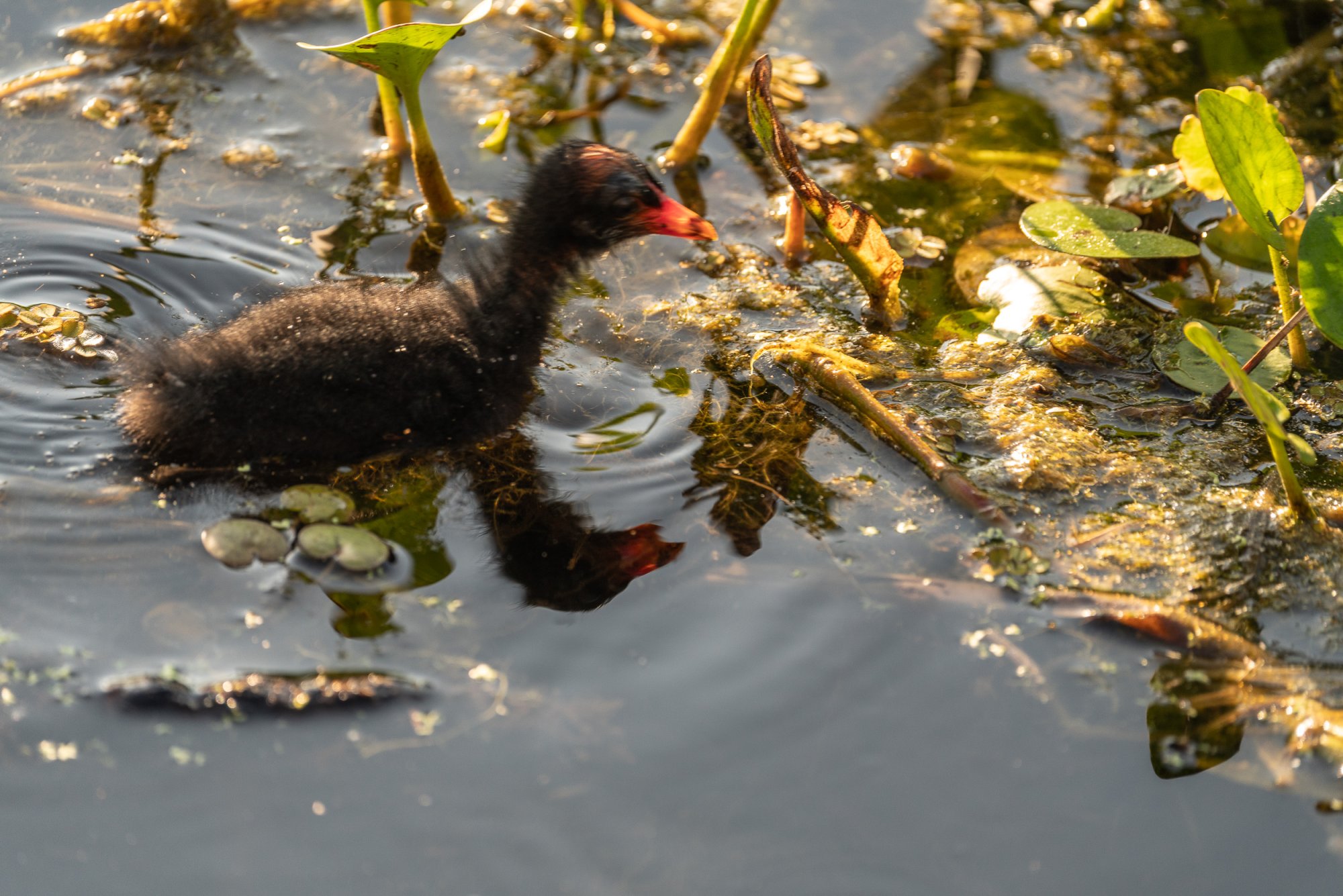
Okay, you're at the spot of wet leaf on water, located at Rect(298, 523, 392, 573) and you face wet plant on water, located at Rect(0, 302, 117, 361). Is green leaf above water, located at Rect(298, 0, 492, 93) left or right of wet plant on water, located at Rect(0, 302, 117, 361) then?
right

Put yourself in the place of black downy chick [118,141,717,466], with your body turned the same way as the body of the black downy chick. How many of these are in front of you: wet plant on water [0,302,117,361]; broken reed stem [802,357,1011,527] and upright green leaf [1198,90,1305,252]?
2

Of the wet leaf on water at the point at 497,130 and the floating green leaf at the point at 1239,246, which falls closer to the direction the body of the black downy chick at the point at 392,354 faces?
the floating green leaf

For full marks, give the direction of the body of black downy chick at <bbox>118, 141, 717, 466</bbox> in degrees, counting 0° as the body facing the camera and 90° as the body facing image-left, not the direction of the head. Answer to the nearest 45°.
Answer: approximately 270°

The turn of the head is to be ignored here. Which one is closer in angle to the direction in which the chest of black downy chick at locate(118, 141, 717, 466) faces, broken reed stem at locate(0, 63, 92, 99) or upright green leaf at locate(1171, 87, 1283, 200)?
the upright green leaf

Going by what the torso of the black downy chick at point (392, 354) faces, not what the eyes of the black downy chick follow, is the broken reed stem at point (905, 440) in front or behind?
in front

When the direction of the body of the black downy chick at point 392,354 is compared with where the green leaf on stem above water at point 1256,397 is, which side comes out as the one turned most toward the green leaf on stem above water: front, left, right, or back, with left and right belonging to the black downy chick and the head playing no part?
front

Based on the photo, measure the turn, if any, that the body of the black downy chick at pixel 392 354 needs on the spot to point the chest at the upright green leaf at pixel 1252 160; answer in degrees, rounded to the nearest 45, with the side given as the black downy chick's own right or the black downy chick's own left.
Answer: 0° — it already faces it

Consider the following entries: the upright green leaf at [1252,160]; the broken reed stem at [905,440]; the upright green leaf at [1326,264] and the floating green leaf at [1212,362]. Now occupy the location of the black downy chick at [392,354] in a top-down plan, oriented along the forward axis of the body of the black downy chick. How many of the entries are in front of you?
4

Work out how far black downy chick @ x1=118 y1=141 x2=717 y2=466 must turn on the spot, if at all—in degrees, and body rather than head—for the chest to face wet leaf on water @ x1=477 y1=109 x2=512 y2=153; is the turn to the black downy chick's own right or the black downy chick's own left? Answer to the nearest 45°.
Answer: approximately 90° to the black downy chick's own left

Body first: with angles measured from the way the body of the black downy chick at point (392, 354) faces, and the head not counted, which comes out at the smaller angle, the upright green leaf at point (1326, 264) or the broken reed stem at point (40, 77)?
the upright green leaf

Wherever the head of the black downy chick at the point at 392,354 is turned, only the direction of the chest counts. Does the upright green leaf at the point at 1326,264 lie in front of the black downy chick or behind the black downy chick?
in front

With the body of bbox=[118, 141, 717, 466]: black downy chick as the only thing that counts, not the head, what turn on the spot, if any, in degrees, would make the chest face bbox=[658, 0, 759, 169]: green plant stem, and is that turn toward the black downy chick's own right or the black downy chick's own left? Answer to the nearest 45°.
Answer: approximately 45° to the black downy chick's own left

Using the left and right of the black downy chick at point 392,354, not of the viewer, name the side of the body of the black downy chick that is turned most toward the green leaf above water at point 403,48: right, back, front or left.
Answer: left

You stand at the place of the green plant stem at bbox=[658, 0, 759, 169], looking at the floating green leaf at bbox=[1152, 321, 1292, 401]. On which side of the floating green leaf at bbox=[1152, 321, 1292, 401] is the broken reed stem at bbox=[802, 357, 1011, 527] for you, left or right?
right
